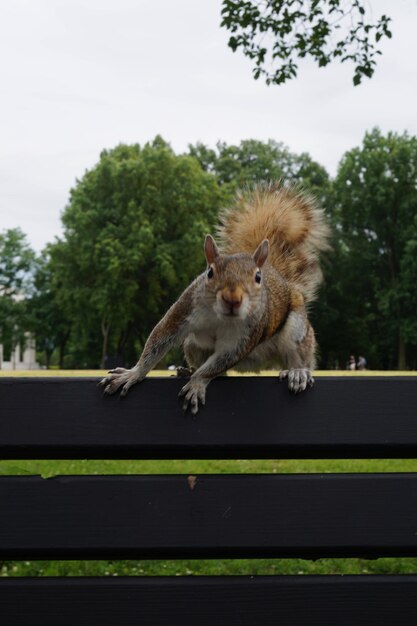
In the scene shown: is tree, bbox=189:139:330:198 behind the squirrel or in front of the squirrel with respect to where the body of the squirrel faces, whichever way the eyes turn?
behind

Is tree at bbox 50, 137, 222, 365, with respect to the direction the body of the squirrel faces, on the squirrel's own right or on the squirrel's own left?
on the squirrel's own right

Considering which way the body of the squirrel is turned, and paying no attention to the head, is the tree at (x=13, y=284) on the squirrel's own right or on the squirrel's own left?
on the squirrel's own right

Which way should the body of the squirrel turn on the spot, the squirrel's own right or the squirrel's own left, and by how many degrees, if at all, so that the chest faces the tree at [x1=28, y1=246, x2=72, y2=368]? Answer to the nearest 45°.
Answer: approximately 135° to the squirrel's own right

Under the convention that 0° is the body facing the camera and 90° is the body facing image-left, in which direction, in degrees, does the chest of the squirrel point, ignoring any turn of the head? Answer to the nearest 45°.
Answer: approximately 45°
